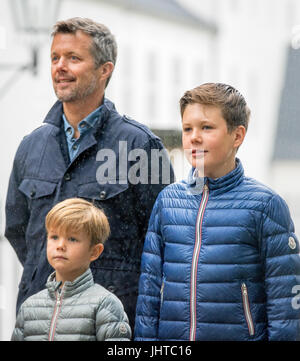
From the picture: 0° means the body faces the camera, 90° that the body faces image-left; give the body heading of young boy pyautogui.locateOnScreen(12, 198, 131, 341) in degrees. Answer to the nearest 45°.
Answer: approximately 45°

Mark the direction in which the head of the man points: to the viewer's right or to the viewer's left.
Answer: to the viewer's left
